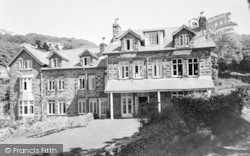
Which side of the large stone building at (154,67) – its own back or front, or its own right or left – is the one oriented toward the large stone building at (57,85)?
right

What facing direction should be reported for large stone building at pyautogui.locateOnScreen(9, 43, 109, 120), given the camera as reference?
facing the viewer

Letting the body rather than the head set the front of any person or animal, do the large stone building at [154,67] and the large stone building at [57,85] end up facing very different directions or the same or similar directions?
same or similar directions

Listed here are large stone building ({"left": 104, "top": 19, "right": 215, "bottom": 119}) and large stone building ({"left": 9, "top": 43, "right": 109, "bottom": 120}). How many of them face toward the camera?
2

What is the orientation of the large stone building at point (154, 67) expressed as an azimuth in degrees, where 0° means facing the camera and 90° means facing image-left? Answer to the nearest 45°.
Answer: approximately 0°

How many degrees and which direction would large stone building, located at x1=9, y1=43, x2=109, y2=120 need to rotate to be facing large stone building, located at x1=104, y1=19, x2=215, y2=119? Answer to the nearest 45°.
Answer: approximately 45° to its left
